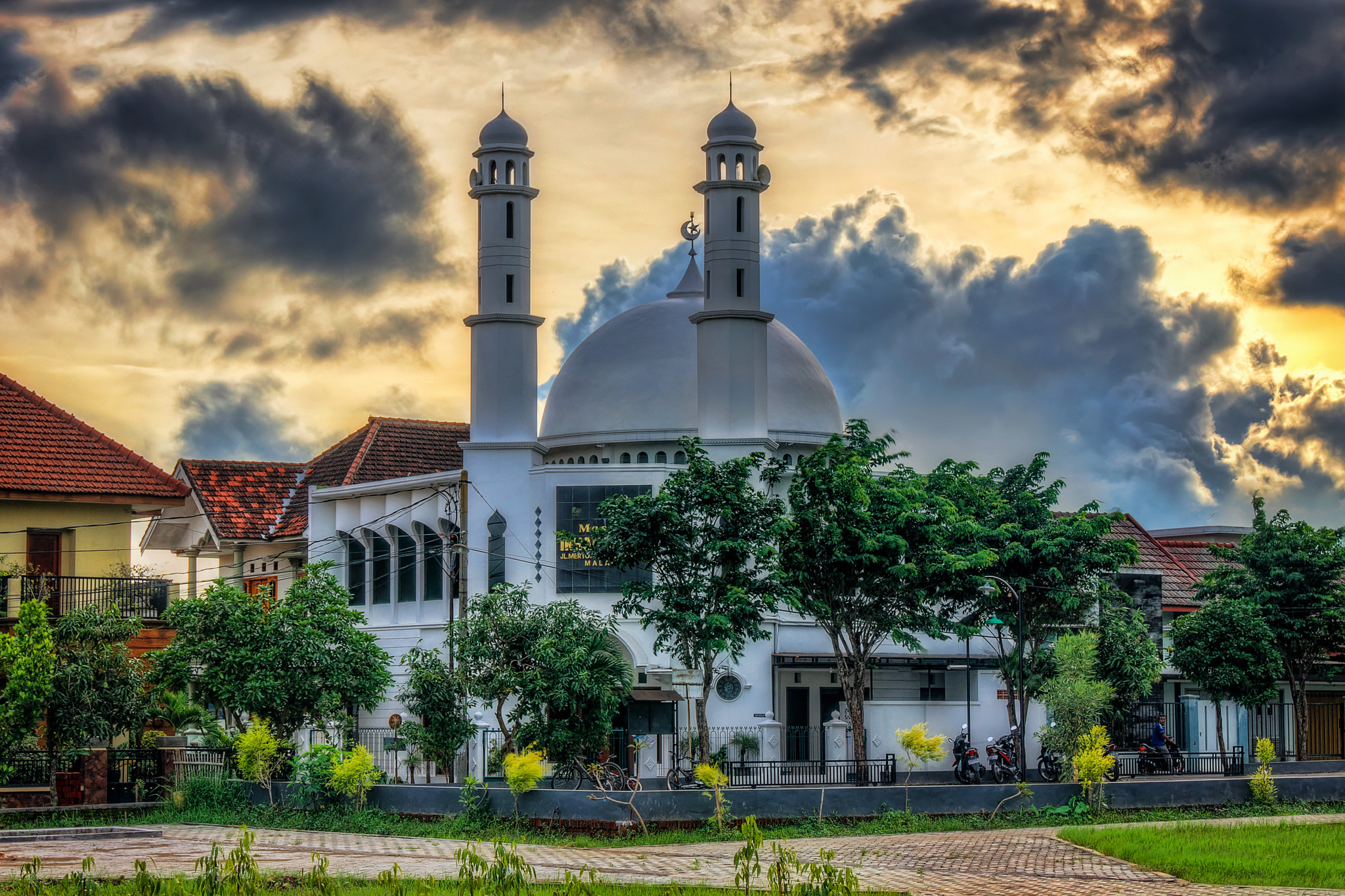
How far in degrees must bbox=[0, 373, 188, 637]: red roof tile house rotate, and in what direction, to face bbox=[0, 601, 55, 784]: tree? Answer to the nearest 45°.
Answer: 0° — it already faces it

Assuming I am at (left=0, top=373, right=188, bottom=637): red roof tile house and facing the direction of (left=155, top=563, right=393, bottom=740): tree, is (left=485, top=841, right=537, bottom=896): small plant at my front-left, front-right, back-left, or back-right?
front-right

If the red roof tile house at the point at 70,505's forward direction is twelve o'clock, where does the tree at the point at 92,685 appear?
The tree is roughly at 12 o'clock from the red roof tile house.

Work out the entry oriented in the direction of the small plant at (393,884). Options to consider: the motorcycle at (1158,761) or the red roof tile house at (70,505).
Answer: the red roof tile house

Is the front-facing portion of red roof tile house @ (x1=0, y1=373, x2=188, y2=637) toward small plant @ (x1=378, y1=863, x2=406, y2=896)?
yes

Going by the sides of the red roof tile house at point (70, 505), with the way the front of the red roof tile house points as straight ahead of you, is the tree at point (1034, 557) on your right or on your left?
on your left

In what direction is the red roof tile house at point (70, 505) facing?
toward the camera
